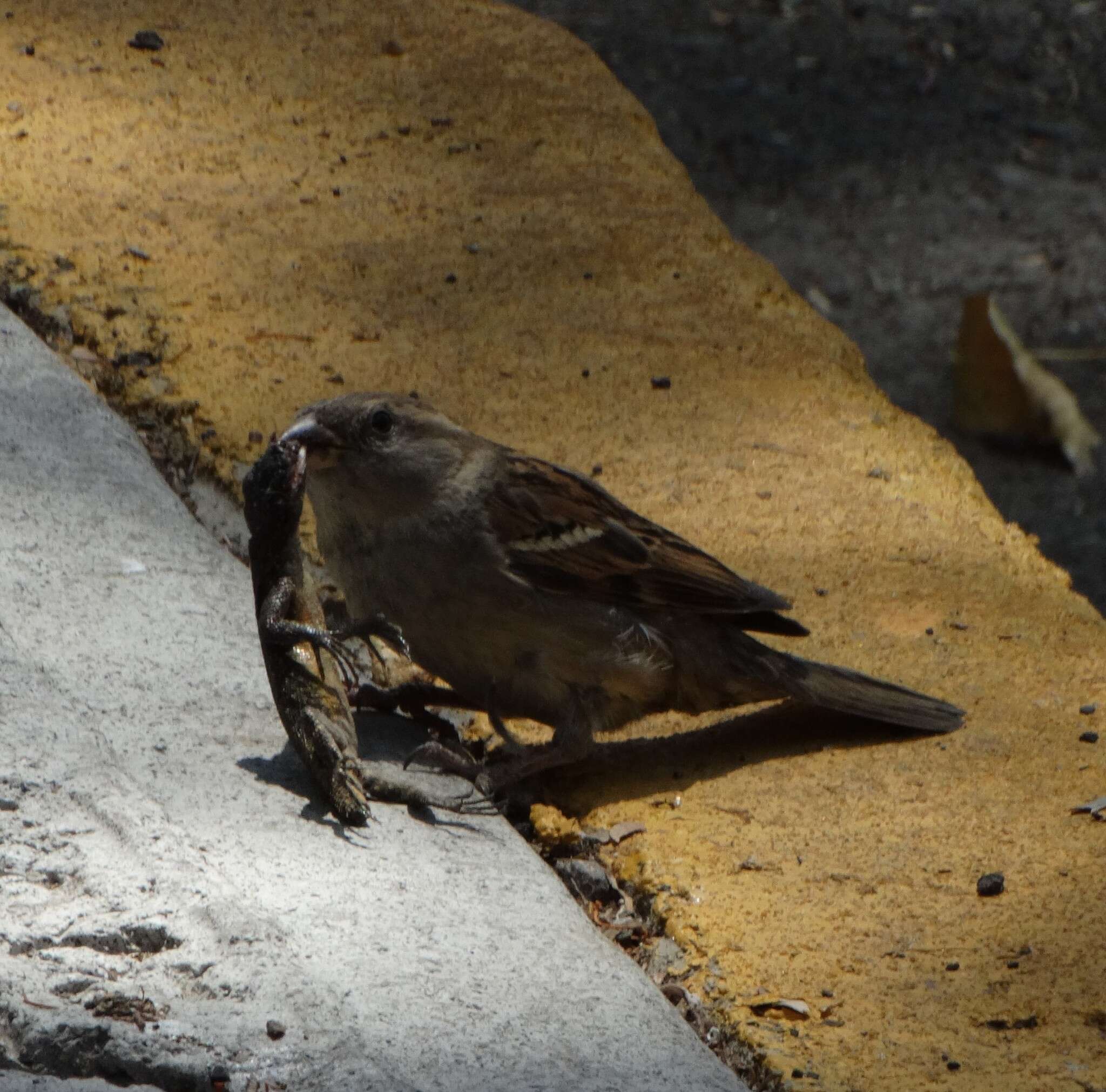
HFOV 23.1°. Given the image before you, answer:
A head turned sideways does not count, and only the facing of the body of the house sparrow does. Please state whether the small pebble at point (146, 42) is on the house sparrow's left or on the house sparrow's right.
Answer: on the house sparrow's right

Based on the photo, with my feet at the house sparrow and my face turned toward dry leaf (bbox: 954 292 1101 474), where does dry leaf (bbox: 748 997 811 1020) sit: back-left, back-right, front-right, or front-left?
back-right

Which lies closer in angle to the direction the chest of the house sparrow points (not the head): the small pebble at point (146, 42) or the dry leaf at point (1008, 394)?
the small pebble

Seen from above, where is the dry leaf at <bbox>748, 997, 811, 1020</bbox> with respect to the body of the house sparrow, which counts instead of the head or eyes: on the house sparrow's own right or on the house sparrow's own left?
on the house sparrow's own left

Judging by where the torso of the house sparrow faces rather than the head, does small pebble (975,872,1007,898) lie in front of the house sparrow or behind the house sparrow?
behind

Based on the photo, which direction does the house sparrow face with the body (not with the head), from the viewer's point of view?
to the viewer's left
